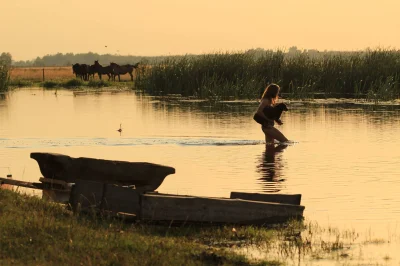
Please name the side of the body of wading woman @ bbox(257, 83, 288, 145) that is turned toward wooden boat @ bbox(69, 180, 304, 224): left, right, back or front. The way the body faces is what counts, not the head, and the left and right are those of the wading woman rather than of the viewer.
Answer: right

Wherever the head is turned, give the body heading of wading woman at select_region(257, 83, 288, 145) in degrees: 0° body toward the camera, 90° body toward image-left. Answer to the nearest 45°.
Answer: approximately 270°

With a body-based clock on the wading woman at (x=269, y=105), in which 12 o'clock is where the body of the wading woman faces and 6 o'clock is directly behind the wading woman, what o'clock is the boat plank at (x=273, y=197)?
The boat plank is roughly at 3 o'clock from the wading woman.

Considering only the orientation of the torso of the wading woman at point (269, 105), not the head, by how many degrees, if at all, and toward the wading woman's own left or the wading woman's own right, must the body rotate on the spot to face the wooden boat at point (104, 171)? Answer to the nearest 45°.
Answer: approximately 90° to the wading woman's own right

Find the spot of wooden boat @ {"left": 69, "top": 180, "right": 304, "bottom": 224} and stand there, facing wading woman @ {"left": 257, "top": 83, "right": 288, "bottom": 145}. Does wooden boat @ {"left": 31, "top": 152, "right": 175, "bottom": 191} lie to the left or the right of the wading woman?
left
